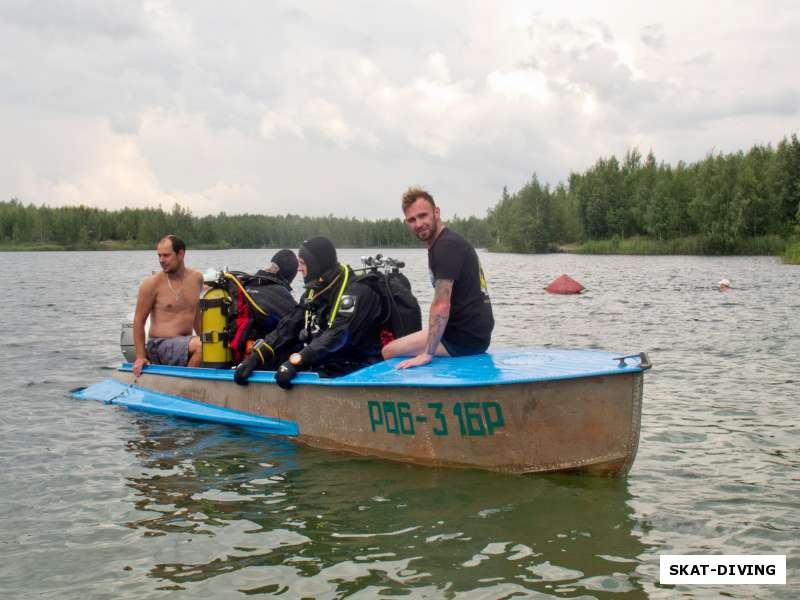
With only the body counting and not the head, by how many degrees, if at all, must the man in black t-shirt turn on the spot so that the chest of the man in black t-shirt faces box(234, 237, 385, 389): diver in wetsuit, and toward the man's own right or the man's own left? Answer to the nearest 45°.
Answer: approximately 45° to the man's own right

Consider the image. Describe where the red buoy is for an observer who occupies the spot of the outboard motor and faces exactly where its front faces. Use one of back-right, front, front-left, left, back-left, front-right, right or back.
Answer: front-left

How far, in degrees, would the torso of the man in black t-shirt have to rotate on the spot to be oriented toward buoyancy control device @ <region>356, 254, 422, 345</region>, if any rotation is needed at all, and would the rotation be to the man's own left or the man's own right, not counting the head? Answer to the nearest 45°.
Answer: approximately 45° to the man's own right

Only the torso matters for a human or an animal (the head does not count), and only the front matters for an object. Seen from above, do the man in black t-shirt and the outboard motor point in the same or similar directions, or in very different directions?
very different directions

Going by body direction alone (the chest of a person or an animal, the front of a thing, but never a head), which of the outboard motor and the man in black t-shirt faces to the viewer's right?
the outboard motor

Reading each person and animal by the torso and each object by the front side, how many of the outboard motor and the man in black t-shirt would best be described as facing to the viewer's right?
1

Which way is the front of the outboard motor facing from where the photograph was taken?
facing to the right of the viewer
